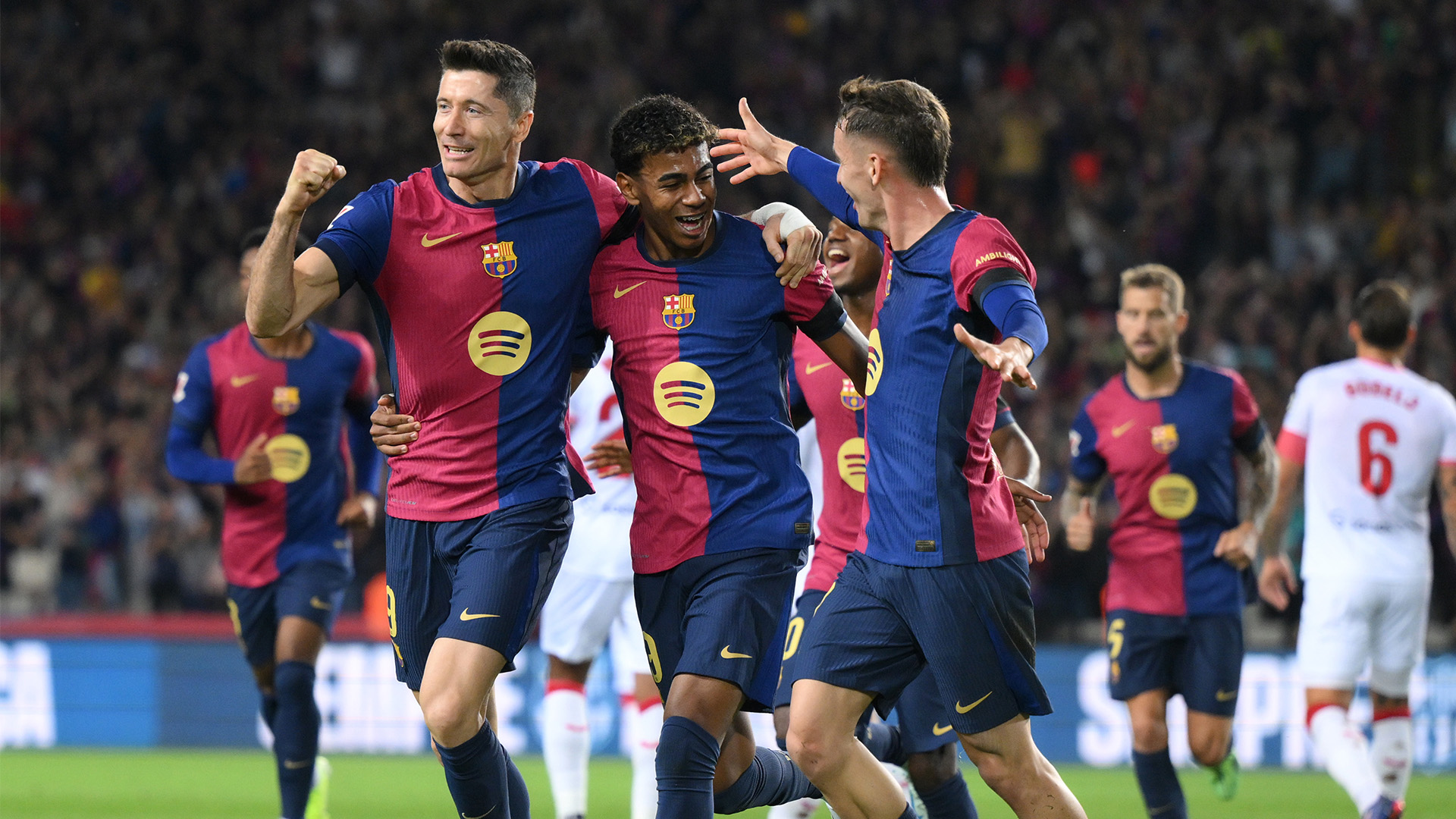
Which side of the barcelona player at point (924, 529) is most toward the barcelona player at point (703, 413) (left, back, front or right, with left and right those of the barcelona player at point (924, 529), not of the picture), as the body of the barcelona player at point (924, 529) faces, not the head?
front

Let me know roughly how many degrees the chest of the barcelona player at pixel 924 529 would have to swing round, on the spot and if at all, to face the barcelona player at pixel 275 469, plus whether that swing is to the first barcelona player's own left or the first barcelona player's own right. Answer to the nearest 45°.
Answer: approximately 45° to the first barcelona player's own right

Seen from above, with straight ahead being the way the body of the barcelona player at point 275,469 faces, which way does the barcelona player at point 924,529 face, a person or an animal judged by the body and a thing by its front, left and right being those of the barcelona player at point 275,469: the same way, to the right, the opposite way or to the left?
to the right

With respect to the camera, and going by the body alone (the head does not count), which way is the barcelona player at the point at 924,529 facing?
to the viewer's left

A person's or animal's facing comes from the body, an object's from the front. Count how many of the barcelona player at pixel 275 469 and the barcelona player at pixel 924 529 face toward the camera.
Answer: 1

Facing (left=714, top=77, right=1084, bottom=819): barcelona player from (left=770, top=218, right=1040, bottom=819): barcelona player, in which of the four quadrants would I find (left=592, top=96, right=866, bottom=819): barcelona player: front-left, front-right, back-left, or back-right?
front-right

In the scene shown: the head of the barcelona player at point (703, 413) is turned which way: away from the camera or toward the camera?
toward the camera

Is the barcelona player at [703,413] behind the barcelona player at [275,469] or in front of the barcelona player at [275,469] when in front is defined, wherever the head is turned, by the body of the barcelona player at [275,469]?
in front

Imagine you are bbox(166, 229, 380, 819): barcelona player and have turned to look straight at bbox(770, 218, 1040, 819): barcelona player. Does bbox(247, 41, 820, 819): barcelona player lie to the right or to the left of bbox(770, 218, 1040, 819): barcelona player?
right

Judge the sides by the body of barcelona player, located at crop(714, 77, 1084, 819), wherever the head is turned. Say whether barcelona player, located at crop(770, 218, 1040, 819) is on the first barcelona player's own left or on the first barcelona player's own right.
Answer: on the first barcelona player's own right

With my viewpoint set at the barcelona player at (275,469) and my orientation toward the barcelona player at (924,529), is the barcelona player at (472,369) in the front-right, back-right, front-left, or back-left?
front-right

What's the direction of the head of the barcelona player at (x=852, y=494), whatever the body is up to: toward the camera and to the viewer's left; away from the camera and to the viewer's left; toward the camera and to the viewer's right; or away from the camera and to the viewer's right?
toward the camera and to the viewer's left

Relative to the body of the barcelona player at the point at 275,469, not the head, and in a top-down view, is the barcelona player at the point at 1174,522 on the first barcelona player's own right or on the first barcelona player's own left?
on the first barcelona player's own left

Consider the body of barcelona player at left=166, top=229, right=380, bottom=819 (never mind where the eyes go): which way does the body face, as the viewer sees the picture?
toward the camera
